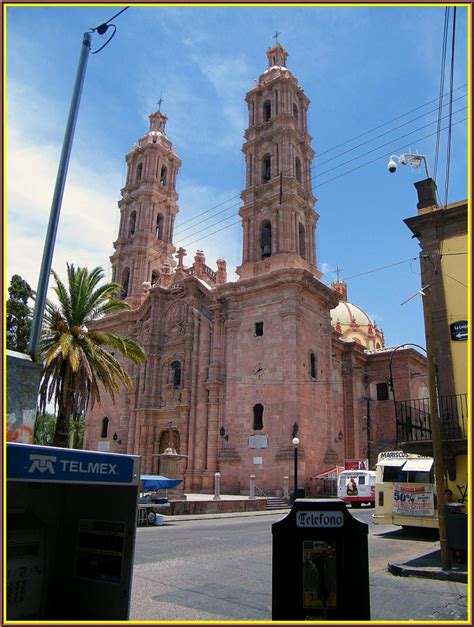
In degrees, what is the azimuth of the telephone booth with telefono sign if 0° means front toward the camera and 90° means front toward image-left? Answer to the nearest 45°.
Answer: approximately 0°

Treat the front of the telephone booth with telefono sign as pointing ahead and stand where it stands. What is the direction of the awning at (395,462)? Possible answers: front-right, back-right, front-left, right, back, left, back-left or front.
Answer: back

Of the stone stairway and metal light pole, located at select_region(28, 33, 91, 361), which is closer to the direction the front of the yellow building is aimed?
the metal light pole

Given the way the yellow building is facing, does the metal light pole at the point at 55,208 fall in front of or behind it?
in front

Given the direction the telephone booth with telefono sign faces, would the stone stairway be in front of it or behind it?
behind

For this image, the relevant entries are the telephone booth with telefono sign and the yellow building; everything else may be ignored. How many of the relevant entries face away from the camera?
0

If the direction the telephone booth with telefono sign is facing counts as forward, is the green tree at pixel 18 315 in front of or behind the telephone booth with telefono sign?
behind

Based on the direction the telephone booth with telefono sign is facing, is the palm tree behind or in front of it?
behind
